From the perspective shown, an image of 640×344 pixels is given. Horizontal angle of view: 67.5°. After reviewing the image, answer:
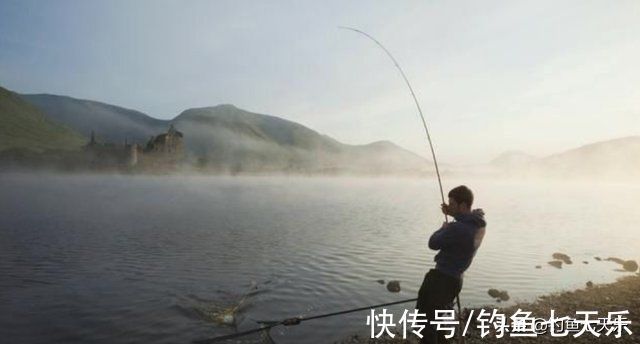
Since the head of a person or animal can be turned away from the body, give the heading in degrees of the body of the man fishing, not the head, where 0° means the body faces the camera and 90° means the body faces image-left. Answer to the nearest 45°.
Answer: approximately 90°

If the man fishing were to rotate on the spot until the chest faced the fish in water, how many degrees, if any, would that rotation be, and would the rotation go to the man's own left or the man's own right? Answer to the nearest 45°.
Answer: approximately 45° to the man's own right

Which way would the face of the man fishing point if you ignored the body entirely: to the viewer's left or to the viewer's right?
to the viewer's left
